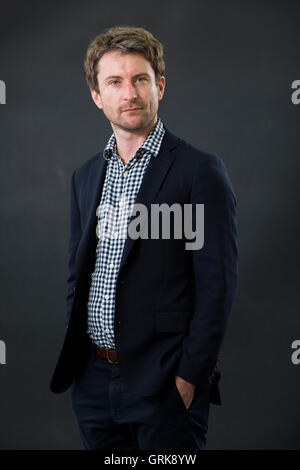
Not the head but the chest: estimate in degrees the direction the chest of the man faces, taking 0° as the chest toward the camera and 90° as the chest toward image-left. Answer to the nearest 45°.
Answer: approximately 45°
